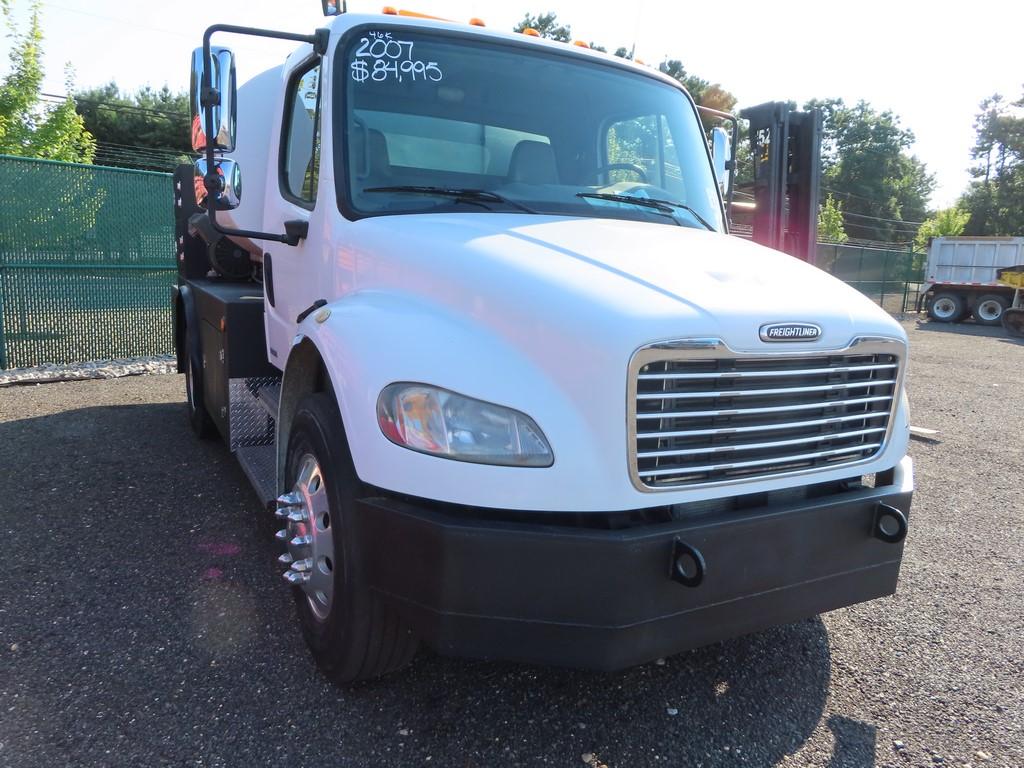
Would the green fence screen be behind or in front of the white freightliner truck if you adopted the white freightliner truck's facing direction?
behind

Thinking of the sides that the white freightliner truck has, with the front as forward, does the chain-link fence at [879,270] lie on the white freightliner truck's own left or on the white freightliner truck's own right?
on the white freightliner truck's own left

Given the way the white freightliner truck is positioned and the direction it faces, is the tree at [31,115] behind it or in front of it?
behind

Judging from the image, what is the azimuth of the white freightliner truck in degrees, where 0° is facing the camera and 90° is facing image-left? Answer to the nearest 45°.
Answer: approximately 315°

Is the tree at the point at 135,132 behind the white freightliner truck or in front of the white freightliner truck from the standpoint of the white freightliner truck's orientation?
behind
